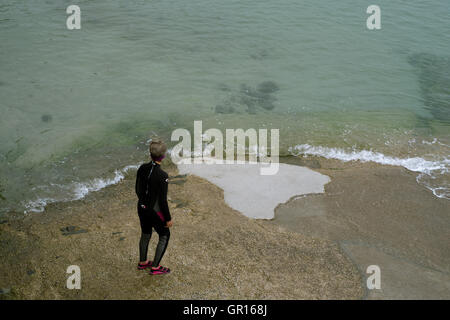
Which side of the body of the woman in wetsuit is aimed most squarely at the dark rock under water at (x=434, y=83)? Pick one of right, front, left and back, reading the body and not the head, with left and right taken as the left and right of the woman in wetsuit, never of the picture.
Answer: front

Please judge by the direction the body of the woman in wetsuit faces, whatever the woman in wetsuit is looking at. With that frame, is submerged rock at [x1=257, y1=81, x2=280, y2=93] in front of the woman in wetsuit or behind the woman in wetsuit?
in front

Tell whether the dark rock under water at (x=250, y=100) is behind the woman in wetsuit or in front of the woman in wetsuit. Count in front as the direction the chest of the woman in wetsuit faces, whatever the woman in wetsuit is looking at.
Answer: in front

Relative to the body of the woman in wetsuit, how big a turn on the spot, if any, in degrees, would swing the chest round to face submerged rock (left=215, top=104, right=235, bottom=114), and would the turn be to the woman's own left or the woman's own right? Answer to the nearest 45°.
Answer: approximately 45° to the woman's own left

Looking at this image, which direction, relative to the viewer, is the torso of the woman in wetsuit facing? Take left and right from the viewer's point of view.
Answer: facing away from the viewer and to the right of the viewer
